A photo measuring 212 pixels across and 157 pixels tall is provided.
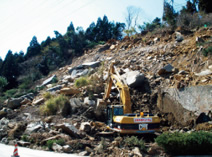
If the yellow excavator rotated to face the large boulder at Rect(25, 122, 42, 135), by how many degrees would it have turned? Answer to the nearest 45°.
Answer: approximately 45° to its left

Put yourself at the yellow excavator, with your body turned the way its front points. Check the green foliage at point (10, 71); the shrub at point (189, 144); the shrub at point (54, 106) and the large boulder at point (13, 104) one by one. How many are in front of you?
3

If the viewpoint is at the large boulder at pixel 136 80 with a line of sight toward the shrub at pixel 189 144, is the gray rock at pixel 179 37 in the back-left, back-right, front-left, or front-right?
back-left

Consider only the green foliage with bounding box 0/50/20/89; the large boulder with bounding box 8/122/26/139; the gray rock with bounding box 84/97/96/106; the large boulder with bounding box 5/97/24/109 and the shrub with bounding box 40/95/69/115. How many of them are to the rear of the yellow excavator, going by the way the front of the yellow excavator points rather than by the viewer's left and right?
0

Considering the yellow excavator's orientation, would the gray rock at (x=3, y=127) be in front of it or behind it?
in front

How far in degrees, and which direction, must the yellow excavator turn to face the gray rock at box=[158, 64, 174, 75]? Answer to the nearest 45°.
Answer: approximately 90° to its right

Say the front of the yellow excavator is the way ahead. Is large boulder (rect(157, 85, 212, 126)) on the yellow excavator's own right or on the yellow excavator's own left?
on the yellow excavator's own right

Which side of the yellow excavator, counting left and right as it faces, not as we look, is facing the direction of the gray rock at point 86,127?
left

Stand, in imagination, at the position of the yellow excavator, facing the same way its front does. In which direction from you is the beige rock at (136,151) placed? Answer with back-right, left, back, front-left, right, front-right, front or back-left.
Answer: back-left

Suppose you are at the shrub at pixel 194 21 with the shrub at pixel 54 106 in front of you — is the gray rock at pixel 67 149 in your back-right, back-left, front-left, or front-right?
front-left

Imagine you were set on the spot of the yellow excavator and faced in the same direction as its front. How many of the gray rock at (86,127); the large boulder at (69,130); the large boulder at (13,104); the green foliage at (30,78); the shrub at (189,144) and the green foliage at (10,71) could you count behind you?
1

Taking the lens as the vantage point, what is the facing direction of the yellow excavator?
facing away from the viewer and to the left of the viewer

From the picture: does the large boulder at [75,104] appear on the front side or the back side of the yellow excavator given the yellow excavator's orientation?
on the front side

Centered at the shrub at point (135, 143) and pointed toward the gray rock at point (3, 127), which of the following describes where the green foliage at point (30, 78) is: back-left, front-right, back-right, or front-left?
front-right

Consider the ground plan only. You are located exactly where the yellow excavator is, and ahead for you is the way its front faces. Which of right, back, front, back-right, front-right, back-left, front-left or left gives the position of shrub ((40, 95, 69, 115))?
front

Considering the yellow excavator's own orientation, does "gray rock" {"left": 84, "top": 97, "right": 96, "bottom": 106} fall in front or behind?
in front

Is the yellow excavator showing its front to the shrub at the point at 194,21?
no

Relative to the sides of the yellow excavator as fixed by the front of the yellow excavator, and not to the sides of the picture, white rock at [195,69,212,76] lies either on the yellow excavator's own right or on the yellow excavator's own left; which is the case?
on the yellow excavator's own right

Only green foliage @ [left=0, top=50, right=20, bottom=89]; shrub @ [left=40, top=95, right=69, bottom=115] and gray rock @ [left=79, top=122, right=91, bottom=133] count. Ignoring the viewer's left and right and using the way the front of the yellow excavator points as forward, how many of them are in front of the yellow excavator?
3
